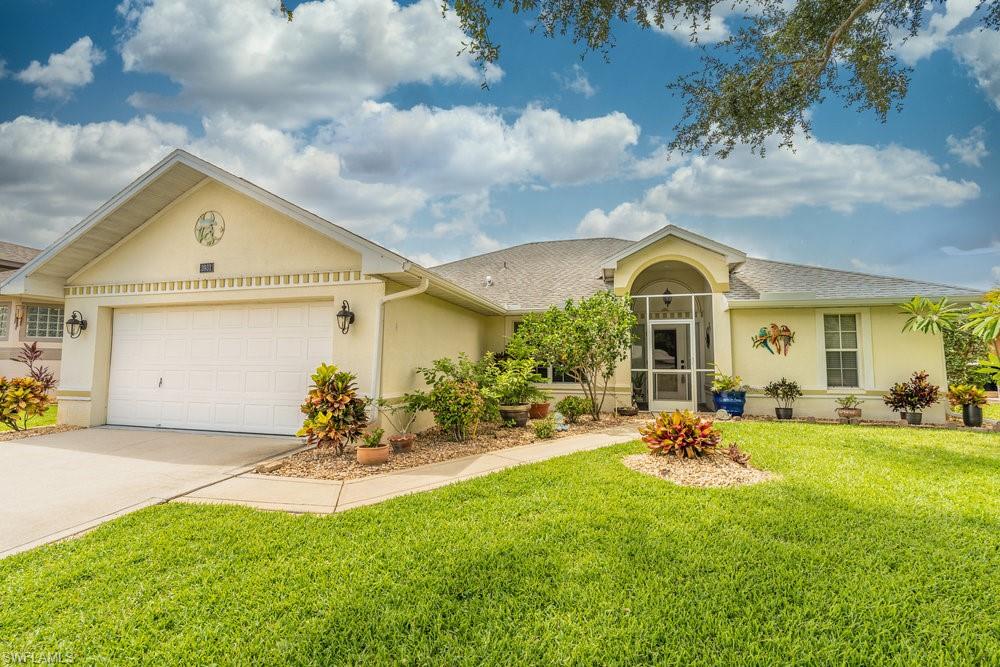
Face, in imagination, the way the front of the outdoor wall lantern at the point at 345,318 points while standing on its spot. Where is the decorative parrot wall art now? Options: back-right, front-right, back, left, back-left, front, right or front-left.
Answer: back-left

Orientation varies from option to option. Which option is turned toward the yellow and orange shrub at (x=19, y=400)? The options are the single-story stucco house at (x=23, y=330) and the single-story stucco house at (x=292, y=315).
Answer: the single-story stucco house at (x=23, y=330)

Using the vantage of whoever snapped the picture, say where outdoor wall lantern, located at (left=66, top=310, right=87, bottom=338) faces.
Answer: facing the viewer and to the left of the viewer

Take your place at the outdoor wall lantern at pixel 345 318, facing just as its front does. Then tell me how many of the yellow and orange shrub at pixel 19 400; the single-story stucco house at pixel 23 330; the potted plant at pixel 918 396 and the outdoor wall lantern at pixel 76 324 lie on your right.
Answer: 3

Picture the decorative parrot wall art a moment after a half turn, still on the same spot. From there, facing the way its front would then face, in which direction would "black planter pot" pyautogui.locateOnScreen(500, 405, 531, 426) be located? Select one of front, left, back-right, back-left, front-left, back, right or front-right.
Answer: back-left

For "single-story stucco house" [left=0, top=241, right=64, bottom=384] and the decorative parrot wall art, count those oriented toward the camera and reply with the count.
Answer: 2

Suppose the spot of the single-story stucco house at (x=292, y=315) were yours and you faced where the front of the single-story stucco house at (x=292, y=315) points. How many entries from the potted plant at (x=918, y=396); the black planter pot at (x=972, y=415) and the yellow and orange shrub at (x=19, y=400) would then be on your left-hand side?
2

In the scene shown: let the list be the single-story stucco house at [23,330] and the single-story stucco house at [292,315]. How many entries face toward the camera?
2

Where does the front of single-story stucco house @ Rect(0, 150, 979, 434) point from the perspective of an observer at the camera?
facing the viewer

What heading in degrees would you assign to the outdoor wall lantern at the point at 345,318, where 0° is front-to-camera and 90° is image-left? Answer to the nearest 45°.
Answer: approximately 45°

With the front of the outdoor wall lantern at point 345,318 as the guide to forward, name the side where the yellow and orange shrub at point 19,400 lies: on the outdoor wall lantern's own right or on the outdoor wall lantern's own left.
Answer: on the outdoor wall lantern's own right

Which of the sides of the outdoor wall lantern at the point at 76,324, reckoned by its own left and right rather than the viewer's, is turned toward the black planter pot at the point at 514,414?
left

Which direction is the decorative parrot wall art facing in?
toward the camera
